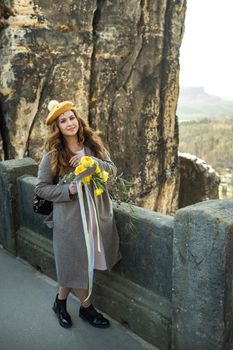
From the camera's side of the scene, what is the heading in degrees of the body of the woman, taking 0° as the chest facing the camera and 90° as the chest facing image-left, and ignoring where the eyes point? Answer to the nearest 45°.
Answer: approximately 315°

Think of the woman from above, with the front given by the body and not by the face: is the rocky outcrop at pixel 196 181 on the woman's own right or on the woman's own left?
on the woman's own left
